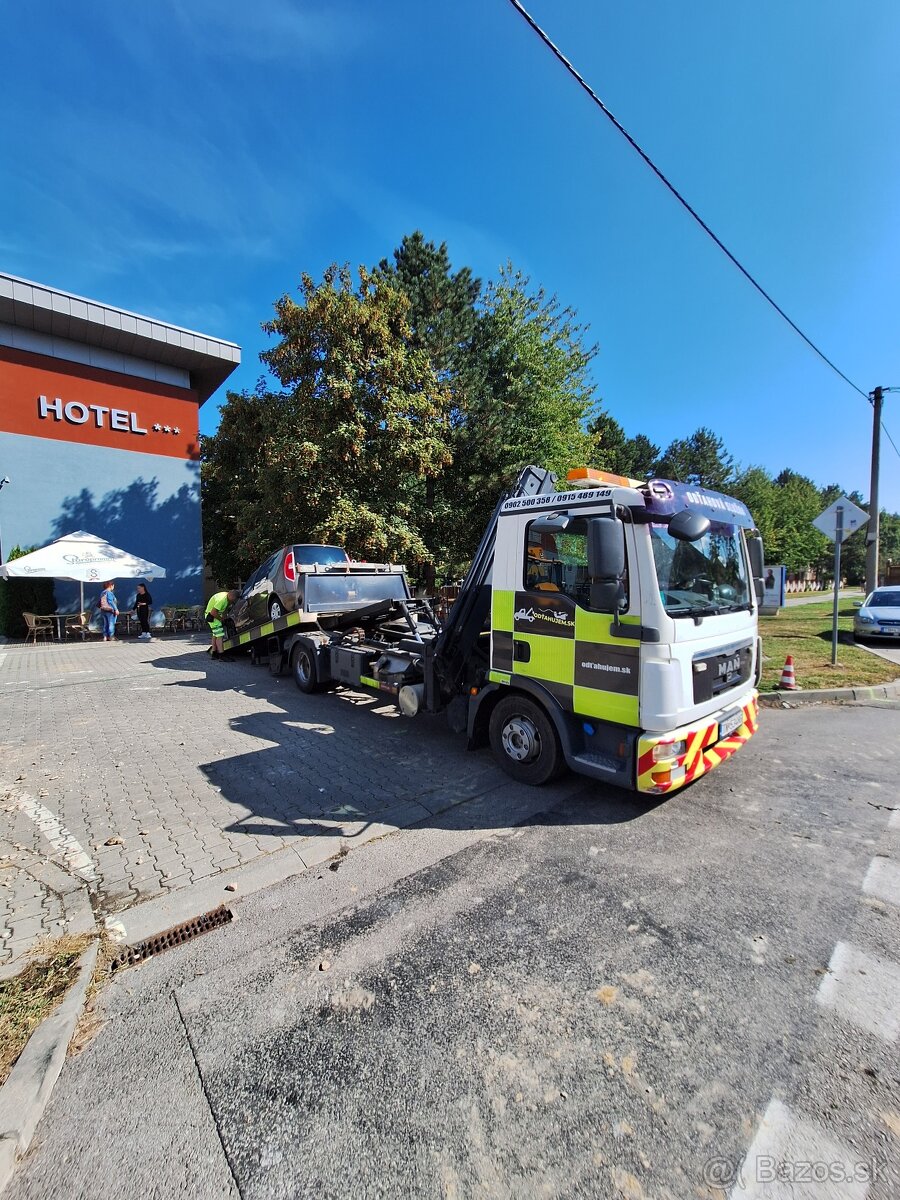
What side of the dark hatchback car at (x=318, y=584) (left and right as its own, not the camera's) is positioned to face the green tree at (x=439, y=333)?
right

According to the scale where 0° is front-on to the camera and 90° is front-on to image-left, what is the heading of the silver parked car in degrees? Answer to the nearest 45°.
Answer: approximately 0°

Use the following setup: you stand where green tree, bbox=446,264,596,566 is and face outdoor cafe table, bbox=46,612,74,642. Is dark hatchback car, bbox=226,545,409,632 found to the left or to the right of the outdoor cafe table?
left

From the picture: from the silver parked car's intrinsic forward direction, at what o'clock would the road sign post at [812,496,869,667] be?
The road sign post is roughly at 12 o'clock from the silver parked car.

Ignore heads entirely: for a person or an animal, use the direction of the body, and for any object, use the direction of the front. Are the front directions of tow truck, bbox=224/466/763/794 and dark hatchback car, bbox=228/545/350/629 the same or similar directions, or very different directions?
very different directions

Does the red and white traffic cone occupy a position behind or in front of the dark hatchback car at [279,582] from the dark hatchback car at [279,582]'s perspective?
behind

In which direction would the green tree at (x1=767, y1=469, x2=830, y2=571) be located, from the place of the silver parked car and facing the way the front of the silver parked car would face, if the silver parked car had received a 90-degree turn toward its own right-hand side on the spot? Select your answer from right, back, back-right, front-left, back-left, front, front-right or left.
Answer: right

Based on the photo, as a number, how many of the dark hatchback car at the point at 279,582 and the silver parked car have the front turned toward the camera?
1

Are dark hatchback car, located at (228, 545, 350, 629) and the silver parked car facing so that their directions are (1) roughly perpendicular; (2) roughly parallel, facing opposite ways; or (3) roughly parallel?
roughly perpendicular

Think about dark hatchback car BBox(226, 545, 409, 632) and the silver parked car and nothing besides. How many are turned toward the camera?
1

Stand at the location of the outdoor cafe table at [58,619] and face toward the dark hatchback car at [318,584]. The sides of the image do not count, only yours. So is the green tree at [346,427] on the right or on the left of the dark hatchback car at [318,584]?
left

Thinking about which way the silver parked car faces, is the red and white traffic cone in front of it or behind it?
in front

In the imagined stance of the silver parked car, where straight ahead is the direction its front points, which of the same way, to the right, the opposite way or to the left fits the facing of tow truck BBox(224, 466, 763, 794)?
to the left

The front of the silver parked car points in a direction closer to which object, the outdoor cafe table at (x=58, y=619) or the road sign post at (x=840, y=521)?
the road sign post
